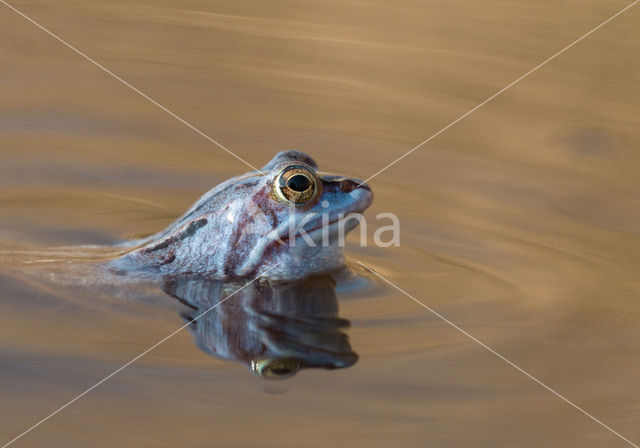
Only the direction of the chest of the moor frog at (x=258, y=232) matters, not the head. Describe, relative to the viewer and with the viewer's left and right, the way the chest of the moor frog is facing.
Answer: facing to the right of the viewer
